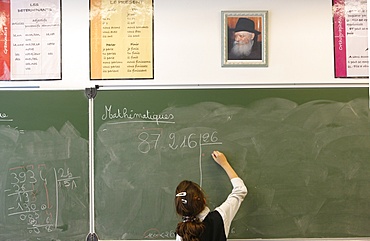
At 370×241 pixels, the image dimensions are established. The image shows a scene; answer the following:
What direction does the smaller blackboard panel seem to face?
toward the camera

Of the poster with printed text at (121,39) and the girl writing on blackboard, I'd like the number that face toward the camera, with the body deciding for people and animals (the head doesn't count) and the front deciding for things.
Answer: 1

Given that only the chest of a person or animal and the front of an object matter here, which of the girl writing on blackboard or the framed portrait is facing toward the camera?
the framed portrait

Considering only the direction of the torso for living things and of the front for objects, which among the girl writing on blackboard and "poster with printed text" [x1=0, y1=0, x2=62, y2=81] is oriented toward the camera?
the poster with printed text

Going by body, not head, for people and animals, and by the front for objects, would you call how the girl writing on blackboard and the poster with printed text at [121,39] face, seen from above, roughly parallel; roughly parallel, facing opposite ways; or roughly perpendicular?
roughly parallel, facing opposite ways

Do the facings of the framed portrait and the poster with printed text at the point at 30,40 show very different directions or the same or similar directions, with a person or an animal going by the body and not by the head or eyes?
same or similar directions

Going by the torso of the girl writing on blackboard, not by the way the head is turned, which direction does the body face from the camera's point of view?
away from the camera

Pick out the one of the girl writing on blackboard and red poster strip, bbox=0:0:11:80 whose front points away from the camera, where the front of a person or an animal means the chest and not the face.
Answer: the girl writing on blackboard

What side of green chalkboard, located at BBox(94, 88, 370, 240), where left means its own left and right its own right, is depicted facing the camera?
front

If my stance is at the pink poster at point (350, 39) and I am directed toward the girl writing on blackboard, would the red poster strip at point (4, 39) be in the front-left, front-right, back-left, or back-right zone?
front-right

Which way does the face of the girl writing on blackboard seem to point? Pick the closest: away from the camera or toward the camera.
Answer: away from the camera

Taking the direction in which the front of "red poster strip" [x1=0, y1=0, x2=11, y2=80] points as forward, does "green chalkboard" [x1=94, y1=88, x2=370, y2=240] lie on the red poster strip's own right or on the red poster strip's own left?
on the red poster strip's own left

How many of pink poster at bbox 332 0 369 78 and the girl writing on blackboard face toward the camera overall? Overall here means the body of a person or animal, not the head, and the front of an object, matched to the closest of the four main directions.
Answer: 1

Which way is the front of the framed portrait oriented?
toward the camera
